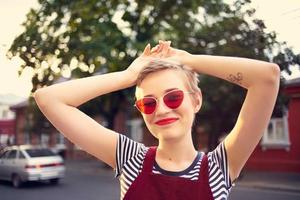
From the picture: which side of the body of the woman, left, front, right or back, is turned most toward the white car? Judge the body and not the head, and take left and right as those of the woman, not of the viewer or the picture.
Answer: back

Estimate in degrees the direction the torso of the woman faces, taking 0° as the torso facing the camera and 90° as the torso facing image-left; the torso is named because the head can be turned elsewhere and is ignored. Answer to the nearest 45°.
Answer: approximately 0°

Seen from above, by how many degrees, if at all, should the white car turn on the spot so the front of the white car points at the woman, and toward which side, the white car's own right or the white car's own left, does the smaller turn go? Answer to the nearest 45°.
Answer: approximately 135° to the white car's own left

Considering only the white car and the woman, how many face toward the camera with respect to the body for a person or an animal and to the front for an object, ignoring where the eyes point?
1

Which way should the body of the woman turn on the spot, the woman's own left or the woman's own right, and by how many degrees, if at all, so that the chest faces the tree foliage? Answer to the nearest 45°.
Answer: approximately 180°

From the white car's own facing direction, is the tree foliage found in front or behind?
behind
